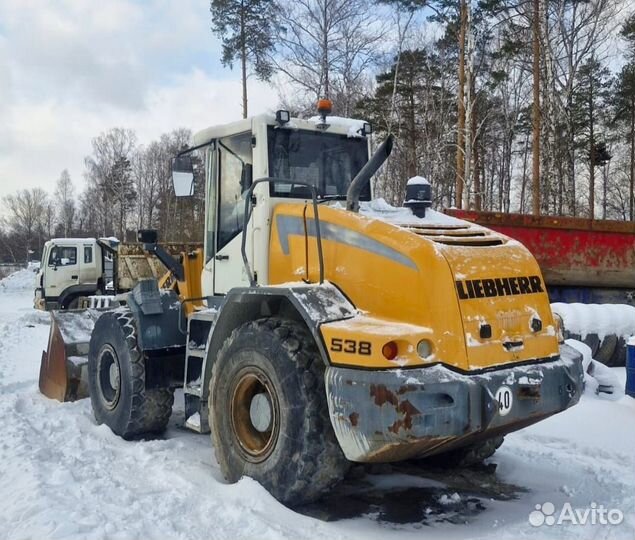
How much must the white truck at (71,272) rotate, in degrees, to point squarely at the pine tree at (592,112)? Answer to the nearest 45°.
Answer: approximately 180°

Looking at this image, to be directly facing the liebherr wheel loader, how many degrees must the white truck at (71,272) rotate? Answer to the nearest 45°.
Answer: approximately 90° to its left

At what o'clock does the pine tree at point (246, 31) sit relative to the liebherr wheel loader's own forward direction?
The pine tree is roughly at 1 o'clock from the liebherr wheel loader.

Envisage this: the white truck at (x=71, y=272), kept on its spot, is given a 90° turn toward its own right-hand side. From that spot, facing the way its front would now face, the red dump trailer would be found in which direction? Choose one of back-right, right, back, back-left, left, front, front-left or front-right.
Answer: back-right

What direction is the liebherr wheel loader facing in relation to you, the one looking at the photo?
facing away from the viewer and to the left of the viewer

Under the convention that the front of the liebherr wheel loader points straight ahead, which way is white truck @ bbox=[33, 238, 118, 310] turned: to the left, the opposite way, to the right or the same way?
to the left

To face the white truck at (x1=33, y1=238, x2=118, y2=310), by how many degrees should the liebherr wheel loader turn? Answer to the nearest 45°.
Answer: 0° — it already faces it

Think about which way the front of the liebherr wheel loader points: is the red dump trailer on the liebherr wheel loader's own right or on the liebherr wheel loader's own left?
on the liebherr wheel loader's own right

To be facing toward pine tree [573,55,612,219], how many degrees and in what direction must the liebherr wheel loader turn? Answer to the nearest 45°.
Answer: approximately 90° to its right
